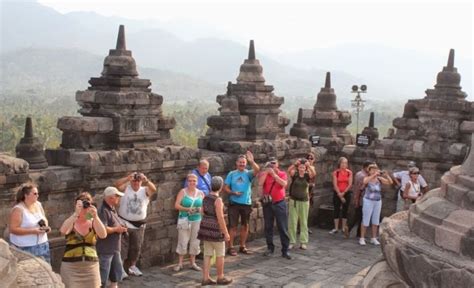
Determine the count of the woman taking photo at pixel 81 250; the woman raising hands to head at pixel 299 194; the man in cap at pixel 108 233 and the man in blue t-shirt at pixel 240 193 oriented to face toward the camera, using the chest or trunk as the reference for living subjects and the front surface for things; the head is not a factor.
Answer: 3

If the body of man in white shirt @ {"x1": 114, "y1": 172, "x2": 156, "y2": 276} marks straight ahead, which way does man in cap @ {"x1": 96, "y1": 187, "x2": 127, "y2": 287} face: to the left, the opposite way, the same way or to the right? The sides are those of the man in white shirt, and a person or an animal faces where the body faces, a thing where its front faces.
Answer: to the left

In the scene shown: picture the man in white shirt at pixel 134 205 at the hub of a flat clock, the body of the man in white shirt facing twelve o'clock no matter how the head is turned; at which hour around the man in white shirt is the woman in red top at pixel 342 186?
The woman in red top is roughly at 8 o'clock from the man in white shirt.

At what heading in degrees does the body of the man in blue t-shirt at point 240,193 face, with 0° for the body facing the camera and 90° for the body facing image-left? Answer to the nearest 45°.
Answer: approximately 0°

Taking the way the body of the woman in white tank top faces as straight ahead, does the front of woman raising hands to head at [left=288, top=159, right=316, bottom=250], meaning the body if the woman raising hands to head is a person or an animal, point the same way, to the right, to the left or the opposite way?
to the right

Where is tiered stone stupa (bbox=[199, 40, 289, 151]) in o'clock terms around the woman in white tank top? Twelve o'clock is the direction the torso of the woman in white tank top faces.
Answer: The tiered stone stupa is roughly at 9 o'clock from the woman in white tank top.

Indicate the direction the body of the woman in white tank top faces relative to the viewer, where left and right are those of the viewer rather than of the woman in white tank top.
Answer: facing the viewer and to the right of the viewer

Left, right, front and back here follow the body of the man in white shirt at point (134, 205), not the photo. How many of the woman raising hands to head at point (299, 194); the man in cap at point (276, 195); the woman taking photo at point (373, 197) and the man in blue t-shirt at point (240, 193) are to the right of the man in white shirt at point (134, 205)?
0

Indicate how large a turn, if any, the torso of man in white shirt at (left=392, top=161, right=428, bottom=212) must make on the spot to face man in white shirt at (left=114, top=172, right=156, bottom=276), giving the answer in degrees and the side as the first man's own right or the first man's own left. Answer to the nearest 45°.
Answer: approximately 45° to the first man's own right

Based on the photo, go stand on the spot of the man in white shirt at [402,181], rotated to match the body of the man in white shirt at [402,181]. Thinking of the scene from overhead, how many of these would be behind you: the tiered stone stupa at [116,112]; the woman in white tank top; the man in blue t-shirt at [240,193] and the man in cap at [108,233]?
0

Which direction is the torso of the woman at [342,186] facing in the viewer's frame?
toward the camera

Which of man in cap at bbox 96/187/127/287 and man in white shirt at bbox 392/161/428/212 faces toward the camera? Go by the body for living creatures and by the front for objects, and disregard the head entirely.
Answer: the man in white shirt

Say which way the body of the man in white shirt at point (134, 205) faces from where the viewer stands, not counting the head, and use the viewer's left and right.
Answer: facing the viewer

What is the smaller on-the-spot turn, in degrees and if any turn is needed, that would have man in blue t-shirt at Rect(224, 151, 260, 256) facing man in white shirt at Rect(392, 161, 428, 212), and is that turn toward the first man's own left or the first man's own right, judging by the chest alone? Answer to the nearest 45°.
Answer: approximately 135° to the first man's own left

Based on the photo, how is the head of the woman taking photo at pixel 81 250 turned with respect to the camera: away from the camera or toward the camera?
toward the camera

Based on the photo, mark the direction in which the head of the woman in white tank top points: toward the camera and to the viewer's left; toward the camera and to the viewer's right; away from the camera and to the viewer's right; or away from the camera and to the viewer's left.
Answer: toward the camera and to the viewer's right

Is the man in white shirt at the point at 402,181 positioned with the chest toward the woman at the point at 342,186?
no

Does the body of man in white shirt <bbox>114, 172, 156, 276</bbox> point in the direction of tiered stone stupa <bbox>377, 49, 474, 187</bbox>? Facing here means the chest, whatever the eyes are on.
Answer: no
